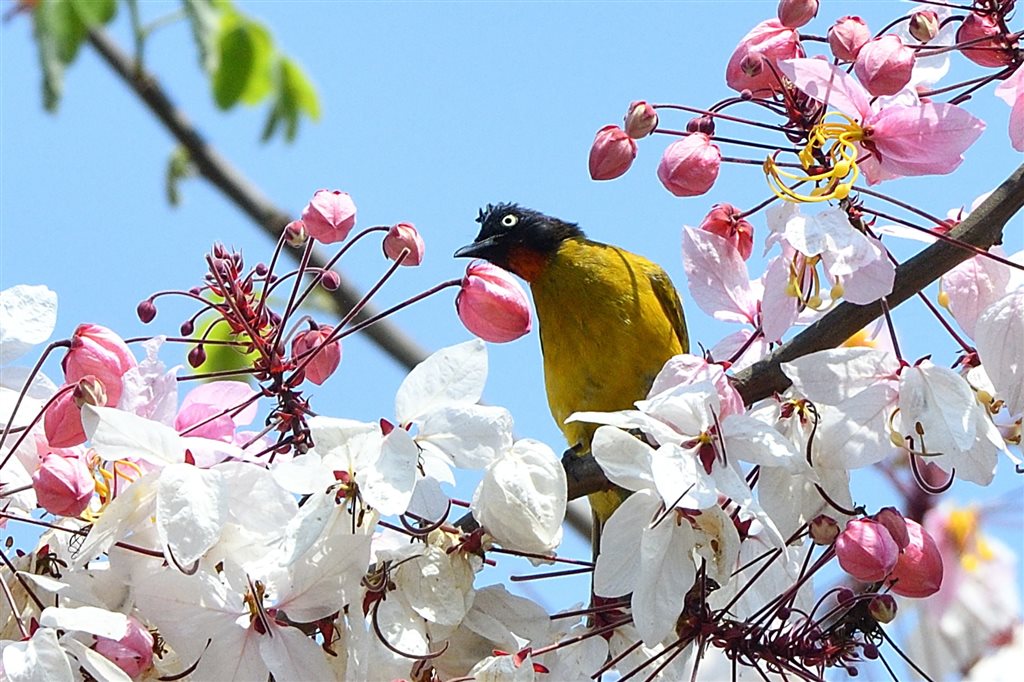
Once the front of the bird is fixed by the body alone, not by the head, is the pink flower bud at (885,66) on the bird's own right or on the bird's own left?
on the bird's own left

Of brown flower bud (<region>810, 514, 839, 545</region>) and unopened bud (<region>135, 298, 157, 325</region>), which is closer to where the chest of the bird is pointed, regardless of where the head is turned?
the unopened bud

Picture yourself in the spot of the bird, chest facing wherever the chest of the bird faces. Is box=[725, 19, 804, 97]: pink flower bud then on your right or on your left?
on your left

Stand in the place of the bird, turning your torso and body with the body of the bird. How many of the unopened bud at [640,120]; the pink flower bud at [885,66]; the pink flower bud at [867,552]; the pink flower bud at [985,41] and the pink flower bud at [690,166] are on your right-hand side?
0

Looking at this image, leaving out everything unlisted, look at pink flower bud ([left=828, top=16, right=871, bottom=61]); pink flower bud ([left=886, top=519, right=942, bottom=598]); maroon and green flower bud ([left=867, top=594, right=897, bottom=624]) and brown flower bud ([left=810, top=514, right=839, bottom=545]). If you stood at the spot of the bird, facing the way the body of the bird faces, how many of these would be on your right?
0

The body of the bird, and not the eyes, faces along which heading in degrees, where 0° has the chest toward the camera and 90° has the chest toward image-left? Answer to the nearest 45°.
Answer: approximately 45°

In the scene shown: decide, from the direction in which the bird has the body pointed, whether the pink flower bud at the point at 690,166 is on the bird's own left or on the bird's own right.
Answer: on the bird's own left

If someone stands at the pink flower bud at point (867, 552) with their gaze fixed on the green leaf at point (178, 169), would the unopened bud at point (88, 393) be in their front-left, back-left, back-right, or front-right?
front-left

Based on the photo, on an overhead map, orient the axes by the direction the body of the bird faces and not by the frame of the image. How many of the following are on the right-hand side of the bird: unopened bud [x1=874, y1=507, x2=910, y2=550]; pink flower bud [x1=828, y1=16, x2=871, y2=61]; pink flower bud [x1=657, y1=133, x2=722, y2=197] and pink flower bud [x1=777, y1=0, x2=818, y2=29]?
0

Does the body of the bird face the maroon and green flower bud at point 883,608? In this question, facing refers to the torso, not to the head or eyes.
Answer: no

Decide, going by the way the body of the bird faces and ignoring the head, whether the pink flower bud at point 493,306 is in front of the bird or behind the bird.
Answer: in front

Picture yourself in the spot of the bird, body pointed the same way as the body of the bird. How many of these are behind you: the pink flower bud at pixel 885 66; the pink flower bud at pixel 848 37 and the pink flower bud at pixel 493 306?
2
